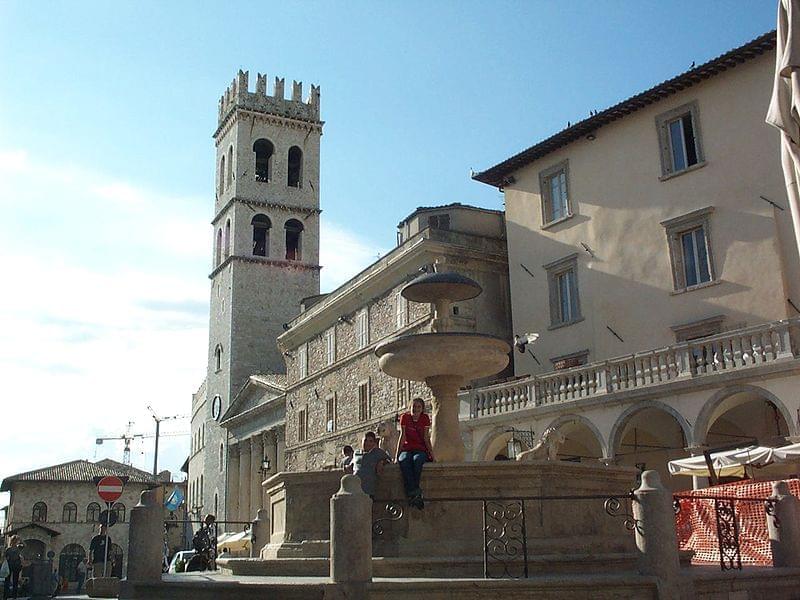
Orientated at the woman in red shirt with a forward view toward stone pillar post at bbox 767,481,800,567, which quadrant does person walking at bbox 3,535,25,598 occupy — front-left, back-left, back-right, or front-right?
back-left

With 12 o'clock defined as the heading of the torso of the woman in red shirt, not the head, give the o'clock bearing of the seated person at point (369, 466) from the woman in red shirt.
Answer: The seated person is roughly at 3 o'clock from the woman in red shirt.

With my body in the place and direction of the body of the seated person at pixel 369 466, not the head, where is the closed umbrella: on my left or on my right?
on my left

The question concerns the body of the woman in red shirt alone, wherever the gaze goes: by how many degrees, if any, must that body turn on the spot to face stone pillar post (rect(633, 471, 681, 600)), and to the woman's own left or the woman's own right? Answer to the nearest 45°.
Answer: approximately 45° to the woman's own left

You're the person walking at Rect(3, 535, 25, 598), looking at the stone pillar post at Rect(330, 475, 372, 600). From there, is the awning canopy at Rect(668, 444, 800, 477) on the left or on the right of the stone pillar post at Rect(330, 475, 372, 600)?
left

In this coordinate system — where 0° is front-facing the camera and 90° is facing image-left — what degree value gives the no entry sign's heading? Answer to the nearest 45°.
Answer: approximately 0°

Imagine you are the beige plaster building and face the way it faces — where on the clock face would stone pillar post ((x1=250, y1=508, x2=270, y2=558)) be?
The stone pillar post is roughly at 12 o'clock from the beige plaster building.

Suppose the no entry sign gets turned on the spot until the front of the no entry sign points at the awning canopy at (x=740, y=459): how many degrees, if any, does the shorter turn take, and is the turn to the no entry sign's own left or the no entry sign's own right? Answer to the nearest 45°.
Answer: approximately 90° to the no entry sign's own left
